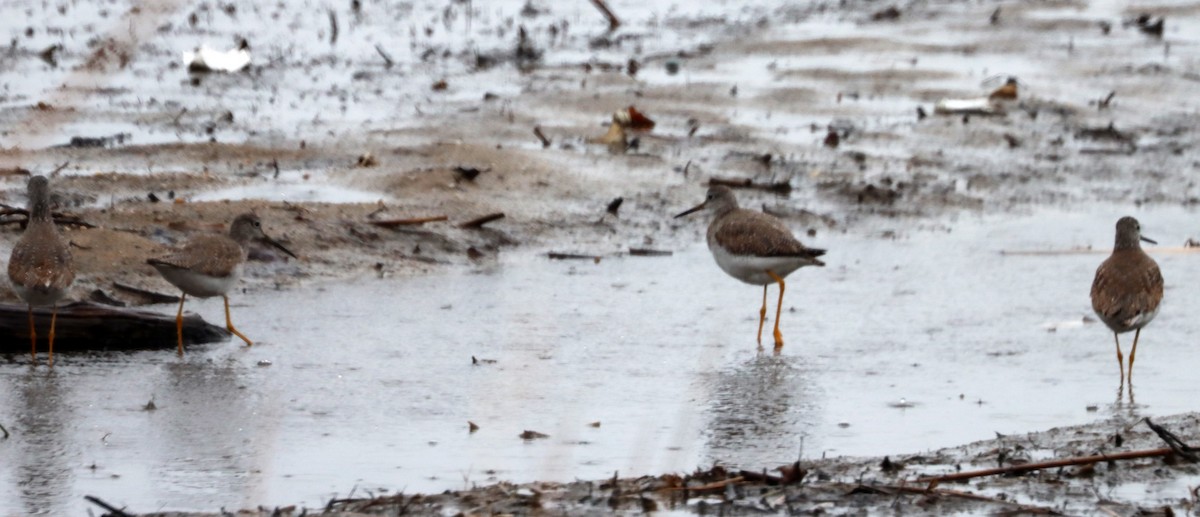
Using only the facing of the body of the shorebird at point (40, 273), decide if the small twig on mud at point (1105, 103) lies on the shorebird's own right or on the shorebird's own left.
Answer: on the shorebird's own right

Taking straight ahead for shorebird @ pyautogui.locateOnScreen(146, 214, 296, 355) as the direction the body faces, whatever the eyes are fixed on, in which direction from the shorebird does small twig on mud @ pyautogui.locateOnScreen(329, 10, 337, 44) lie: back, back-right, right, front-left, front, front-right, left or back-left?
left

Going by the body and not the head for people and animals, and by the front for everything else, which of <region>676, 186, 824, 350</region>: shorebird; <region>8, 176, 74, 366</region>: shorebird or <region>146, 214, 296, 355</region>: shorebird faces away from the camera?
<region>8, 176, 74, 366</region>: shorebird

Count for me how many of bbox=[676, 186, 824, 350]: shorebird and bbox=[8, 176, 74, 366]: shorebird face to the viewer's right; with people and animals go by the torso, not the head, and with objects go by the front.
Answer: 0

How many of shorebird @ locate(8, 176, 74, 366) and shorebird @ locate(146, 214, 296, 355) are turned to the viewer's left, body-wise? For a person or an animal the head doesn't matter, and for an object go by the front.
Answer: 0

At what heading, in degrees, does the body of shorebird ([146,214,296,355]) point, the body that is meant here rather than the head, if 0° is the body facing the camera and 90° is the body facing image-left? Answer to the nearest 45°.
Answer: approximately 270°

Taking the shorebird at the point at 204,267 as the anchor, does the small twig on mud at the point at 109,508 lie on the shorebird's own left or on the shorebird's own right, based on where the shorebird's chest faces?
on the shorebird's own right

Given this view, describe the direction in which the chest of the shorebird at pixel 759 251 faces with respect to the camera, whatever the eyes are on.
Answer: to the viewer's left

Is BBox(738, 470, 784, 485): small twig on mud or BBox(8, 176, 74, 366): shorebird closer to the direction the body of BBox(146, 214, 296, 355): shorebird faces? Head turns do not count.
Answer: the small twig on mud

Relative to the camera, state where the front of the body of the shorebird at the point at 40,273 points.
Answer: away from the camera

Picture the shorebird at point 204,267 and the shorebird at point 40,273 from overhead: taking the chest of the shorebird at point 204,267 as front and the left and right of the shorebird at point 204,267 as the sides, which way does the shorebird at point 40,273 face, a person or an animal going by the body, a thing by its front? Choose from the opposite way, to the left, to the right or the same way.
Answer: to the left

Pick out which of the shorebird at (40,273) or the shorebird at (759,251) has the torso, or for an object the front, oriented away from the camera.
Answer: the shorebird at (40,273)
